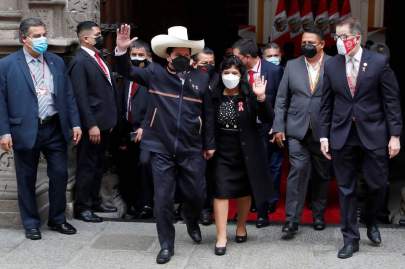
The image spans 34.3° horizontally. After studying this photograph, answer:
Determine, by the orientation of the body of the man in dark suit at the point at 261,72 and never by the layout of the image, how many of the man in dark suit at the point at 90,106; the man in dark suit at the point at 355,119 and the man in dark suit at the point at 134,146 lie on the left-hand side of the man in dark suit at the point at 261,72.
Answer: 1

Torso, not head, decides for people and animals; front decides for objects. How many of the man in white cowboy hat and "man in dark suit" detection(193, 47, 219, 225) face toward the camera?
2

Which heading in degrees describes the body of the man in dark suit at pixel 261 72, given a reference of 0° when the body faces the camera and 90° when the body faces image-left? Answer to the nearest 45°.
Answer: approximately 45°

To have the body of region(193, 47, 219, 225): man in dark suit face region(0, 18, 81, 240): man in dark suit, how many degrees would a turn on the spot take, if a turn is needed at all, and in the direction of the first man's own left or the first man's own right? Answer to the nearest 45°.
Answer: approximately 90° to the first man's own right

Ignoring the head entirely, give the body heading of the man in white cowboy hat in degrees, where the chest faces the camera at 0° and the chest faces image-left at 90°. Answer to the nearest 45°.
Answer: approximately 0°

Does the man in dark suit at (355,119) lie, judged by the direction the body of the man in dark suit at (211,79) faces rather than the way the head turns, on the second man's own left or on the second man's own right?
on the second man's own left

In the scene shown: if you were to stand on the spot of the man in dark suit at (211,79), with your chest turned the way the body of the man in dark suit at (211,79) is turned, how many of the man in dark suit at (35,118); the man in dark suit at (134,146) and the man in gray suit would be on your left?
1

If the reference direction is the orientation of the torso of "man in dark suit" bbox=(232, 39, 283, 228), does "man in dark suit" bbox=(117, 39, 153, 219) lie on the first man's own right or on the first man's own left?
on the first man's own right

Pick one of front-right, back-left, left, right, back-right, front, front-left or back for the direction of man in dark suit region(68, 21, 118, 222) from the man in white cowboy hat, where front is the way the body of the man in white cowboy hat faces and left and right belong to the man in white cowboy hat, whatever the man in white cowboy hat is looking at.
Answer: back-right

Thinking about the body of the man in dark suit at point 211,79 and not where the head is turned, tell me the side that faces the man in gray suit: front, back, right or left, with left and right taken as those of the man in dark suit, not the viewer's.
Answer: left

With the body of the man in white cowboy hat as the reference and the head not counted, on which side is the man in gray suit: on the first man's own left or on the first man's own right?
on the first man's own left
